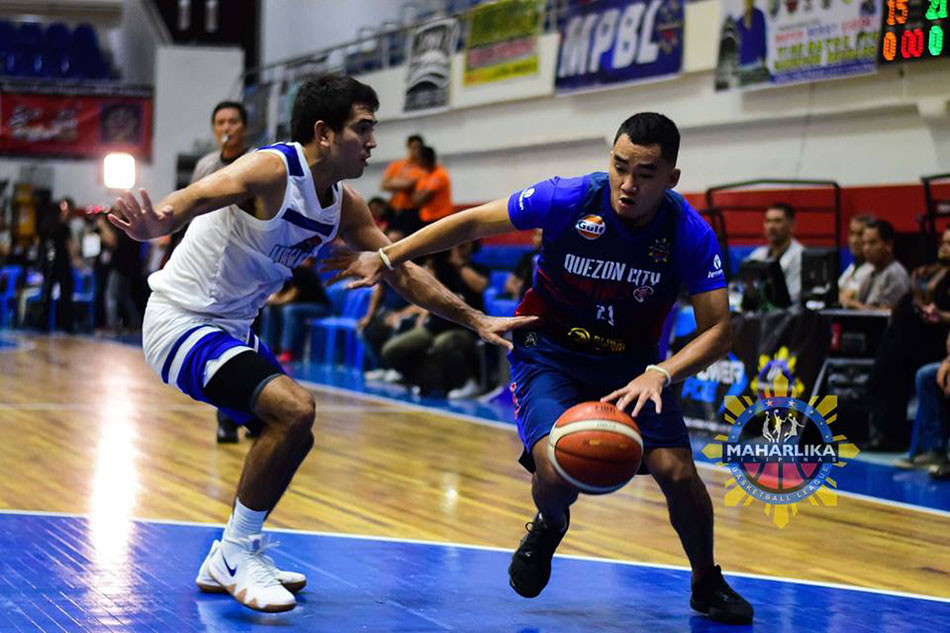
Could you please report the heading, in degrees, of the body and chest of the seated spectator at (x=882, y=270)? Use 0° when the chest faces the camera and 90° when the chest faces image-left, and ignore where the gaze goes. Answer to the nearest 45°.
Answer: approximately 45°

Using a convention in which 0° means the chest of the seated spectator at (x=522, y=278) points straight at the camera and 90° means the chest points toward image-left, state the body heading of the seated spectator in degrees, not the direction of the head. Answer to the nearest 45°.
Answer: approximately 45°

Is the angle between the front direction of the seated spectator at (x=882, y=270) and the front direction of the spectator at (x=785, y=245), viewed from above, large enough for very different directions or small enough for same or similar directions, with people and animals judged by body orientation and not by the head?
same or similar directions

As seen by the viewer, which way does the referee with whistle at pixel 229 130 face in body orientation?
toward the camera

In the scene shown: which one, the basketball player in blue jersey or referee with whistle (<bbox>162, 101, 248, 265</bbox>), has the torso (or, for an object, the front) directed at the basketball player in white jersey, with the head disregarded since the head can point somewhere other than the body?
the referee with whistle

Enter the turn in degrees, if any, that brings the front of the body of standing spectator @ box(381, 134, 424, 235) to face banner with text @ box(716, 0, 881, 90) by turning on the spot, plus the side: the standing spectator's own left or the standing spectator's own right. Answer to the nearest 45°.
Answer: approximately 90° to the standing spectator's own left

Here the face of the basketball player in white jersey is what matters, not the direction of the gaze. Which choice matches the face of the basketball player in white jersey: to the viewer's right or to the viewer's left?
to the viewer's right

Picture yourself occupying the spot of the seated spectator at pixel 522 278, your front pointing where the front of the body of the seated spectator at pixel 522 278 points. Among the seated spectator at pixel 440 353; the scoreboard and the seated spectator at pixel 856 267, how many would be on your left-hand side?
2

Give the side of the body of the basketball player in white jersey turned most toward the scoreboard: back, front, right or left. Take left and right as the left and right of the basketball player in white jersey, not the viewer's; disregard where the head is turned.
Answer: left

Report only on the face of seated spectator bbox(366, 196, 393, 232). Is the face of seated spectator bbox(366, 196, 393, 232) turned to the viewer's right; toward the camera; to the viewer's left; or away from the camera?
toward the camera

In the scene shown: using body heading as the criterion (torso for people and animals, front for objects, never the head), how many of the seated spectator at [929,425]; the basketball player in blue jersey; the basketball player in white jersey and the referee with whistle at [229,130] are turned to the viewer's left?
1

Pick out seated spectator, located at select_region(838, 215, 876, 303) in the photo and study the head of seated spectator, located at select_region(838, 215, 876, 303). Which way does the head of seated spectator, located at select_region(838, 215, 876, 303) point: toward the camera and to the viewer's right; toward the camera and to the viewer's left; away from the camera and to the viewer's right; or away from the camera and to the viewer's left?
toward the camera and to the viewer's left

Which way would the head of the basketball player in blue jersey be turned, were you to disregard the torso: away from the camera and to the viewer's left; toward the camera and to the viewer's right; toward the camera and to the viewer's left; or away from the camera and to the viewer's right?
toward the camera and to the viewer's left

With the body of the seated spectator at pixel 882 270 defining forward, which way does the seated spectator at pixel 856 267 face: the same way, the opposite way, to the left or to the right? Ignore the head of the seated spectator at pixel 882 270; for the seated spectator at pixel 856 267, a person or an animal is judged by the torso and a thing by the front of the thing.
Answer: the same way

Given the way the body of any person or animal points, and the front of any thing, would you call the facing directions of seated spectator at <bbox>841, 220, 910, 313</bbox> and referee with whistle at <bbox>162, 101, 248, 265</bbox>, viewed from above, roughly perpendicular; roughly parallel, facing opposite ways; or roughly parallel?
roughly perpendicular

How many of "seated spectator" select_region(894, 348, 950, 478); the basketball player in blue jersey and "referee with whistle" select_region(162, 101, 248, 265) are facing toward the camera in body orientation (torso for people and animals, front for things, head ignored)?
2
